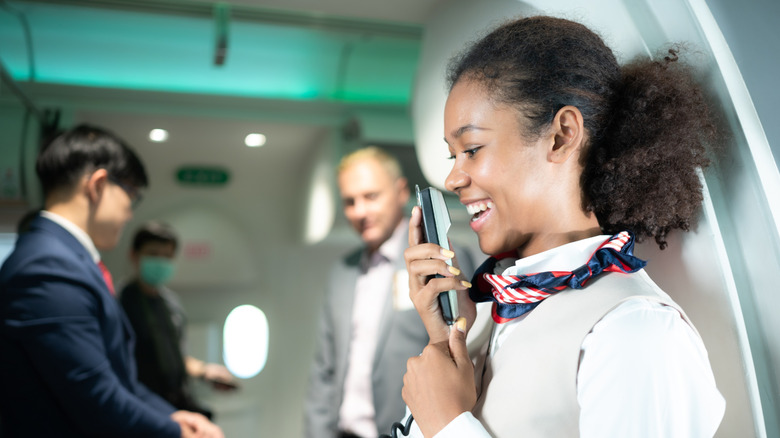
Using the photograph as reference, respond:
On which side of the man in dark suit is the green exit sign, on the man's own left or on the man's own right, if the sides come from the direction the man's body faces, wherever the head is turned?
on the man's own left

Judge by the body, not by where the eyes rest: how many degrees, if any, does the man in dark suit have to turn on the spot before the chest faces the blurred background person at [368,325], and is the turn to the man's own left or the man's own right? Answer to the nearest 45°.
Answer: approximately 45° to the man's own left

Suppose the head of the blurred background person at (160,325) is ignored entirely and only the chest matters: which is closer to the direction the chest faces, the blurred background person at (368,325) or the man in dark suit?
the blurred background person

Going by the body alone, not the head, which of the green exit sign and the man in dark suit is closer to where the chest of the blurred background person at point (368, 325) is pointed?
the man in dark suit

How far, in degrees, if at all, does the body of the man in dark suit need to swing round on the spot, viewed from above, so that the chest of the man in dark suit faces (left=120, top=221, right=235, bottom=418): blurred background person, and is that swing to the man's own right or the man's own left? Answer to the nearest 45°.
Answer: approximately 90° to the man's own left

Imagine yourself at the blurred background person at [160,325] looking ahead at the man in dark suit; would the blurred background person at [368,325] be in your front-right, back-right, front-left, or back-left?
front-left

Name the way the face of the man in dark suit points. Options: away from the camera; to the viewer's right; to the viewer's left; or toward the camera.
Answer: to the viewer's right

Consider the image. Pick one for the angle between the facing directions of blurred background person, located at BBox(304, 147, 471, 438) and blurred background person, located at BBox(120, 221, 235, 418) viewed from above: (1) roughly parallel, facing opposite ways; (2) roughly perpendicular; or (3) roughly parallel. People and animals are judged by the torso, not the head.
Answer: roughly perpendicular

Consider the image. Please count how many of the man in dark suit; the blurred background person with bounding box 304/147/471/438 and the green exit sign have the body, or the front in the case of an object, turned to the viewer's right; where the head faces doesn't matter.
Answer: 1

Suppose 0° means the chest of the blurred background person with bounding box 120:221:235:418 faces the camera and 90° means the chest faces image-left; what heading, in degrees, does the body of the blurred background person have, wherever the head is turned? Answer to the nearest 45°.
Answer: approximately 315°

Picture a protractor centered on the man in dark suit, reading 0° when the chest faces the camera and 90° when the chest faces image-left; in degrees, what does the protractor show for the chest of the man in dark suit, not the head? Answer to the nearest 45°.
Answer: approximately 270°

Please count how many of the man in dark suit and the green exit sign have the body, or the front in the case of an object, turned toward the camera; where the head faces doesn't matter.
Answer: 1

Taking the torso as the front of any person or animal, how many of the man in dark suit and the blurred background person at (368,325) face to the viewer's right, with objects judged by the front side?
1

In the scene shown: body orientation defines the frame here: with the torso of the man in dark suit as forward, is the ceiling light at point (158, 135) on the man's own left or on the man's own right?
on the man's own left

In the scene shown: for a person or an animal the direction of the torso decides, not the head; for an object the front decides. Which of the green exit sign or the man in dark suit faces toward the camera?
the green exit sign

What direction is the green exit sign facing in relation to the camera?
toward the camera

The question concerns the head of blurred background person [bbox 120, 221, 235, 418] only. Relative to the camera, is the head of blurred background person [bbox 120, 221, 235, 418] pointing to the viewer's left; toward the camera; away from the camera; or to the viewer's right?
toward the camera
